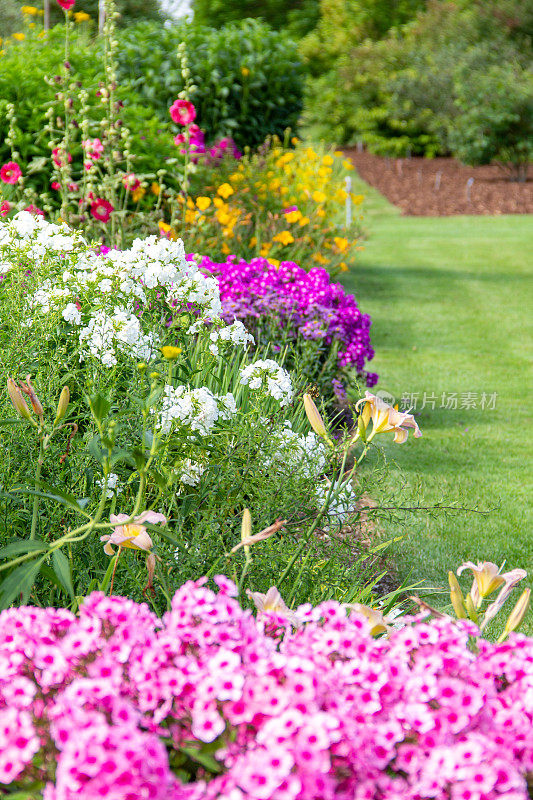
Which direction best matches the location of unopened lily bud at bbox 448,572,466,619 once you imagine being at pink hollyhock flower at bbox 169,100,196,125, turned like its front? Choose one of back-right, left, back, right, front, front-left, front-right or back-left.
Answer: front

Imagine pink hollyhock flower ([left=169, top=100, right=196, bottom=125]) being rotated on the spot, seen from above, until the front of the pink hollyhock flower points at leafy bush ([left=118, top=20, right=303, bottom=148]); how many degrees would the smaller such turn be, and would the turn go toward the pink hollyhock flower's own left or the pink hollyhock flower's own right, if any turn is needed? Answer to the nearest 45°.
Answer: approximately 180°

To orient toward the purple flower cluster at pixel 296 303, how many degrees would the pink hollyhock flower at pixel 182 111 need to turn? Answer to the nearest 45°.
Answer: approximately 45° to its left

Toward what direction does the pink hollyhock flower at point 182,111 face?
toward the camera

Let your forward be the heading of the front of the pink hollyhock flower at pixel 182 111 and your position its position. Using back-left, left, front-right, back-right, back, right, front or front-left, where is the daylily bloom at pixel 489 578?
front
